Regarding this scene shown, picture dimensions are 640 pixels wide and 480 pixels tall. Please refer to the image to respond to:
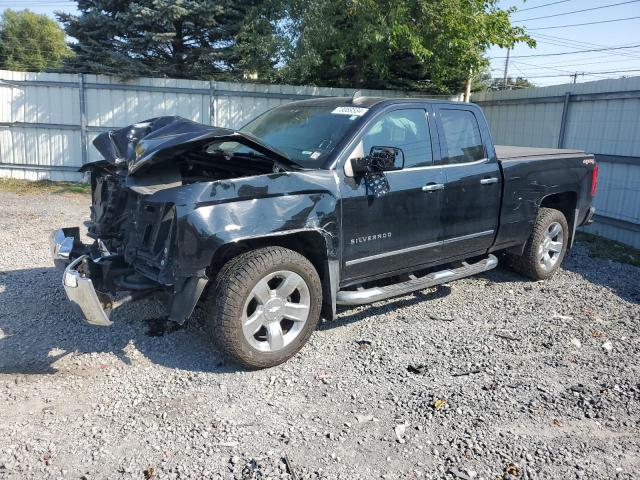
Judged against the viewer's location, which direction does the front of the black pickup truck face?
facing the viewer and to the left of the viewer

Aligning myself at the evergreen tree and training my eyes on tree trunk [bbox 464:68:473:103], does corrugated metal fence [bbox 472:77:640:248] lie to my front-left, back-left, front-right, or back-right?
front-right

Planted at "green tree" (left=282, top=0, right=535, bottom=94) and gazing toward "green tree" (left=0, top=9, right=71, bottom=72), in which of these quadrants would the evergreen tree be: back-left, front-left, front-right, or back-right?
front-left

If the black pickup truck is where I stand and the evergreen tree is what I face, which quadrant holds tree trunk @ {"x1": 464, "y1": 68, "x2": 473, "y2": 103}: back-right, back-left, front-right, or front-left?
front-right

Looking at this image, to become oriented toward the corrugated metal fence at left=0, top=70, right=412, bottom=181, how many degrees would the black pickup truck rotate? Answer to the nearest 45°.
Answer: approximately 90° to its right

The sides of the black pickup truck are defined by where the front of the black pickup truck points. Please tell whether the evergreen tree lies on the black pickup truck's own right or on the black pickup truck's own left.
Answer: on the black pickup truck's own right

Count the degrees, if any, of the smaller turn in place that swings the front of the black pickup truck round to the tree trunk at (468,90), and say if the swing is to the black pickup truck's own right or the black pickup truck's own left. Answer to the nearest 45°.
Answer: approximately 135° to the black pickup truck's own right

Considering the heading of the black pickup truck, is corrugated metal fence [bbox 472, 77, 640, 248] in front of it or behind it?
behind

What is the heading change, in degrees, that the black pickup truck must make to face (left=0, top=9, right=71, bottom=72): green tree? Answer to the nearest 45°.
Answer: approximately 90° to its right

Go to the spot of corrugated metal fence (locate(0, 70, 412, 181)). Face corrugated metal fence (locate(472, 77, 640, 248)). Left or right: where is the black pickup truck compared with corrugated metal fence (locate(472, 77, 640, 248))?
right
